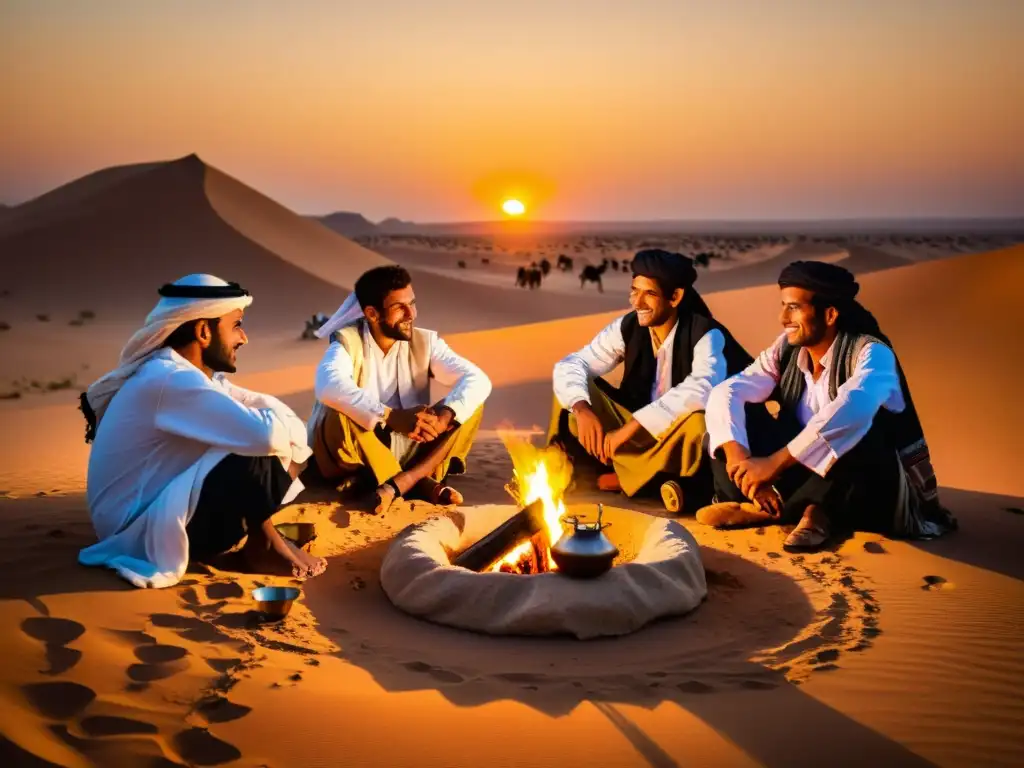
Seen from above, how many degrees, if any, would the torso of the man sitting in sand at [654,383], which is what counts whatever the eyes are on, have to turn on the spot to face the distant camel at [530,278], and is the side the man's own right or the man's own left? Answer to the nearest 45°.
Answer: approximately 135° to the man's own right

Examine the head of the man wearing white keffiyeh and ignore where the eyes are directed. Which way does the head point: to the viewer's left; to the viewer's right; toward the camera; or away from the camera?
to the viewer's right

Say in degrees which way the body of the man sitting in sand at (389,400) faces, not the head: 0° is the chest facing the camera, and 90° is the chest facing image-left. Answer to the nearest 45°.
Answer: approximately 315°

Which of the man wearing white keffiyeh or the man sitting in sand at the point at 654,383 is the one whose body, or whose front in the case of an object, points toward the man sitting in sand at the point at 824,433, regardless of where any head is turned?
the man wearing white keffiyeh

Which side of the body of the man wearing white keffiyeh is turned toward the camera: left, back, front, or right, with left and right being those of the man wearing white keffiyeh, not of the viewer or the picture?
right

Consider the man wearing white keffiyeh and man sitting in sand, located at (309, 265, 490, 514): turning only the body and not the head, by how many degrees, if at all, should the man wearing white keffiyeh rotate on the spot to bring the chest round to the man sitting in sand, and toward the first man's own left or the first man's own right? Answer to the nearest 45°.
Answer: approximately 45° to the first man's own left

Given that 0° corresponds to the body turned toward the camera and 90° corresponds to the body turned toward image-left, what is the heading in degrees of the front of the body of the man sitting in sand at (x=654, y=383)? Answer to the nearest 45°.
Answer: approximately 45°

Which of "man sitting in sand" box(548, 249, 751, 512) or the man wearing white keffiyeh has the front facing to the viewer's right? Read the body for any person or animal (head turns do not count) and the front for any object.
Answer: the man wearing white keffiyeh
